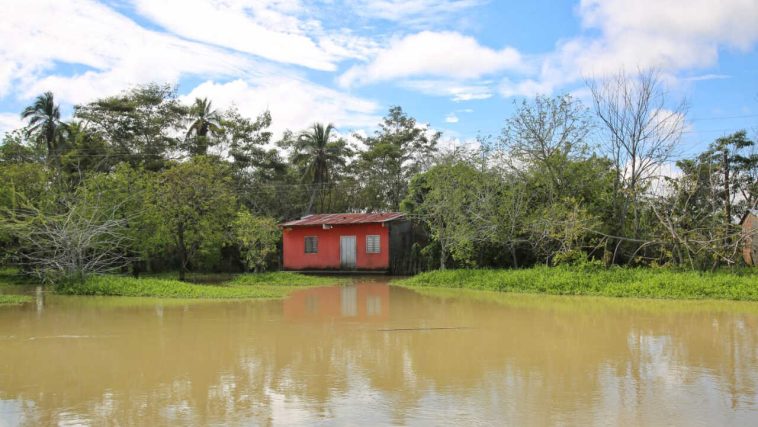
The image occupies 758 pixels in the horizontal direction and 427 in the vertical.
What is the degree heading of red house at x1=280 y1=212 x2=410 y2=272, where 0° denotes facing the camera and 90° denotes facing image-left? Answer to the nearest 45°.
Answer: approximately 0°

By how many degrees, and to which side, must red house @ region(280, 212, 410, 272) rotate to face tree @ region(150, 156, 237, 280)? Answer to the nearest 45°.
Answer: approximately 45° to its right

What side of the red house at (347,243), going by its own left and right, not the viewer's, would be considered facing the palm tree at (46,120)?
right

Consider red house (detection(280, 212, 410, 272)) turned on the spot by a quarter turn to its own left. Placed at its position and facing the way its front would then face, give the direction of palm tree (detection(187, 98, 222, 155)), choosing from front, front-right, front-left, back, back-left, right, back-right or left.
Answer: back-left

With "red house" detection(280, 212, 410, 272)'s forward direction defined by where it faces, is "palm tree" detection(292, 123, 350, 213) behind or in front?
behind

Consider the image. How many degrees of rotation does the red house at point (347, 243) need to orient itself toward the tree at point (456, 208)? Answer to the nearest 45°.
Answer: approximately 45° to its left

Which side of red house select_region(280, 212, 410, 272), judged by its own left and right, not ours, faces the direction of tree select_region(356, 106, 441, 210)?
back

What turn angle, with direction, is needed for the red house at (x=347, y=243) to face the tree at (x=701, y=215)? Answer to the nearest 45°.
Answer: approximately 45° to its left

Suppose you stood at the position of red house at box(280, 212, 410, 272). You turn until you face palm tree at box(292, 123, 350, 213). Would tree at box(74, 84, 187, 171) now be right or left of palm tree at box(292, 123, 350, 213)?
left

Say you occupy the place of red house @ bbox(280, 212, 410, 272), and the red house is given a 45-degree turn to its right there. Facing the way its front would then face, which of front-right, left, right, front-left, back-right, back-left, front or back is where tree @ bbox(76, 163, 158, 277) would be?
front
